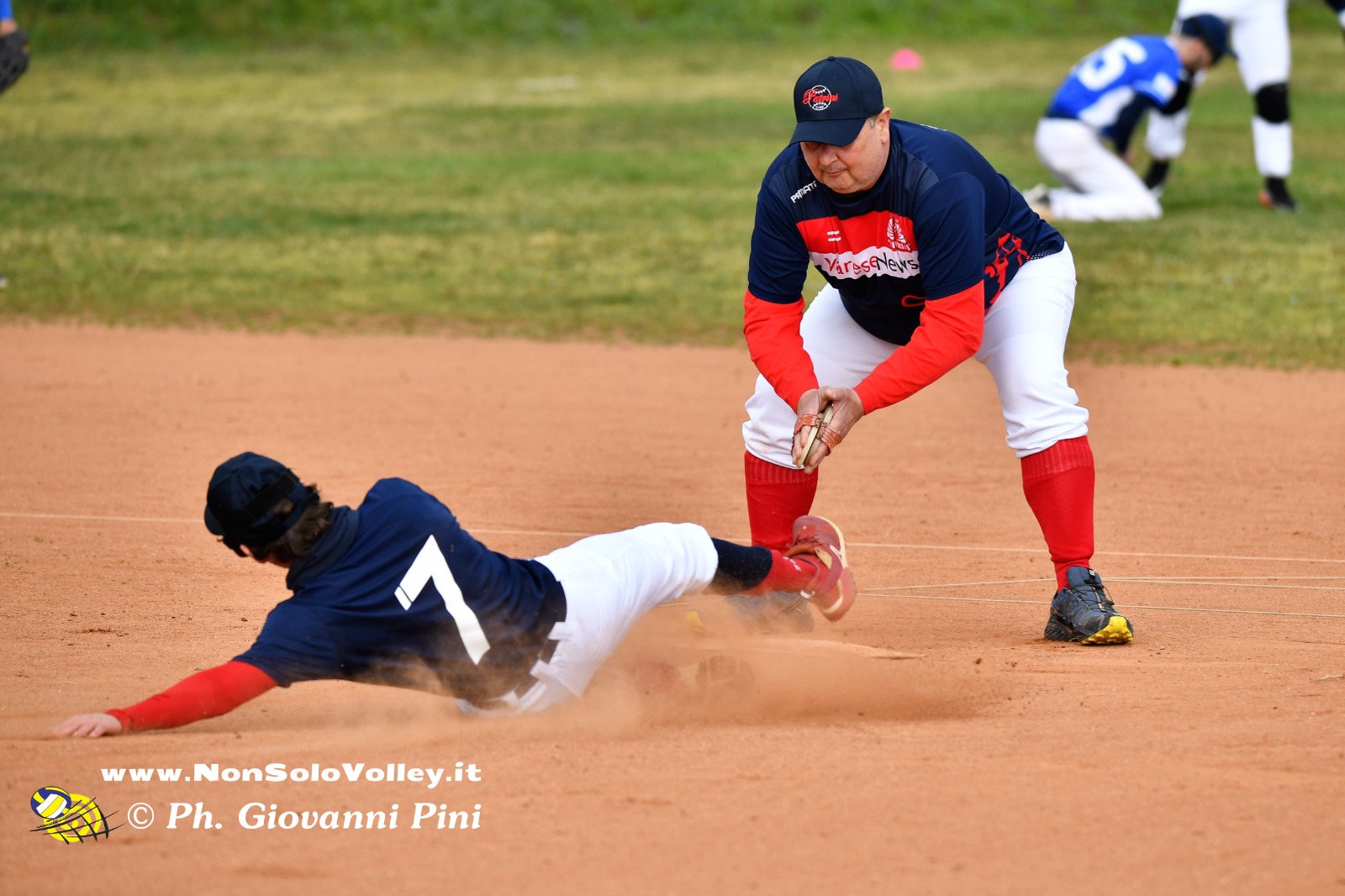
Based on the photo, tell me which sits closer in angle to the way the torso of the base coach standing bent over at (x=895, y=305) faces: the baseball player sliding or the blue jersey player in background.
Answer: the baseball player sliding

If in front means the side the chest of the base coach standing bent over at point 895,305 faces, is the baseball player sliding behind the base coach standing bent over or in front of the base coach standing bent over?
in front

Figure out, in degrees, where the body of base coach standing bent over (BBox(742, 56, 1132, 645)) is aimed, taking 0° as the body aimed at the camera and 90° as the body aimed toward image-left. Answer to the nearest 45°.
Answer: approximately 45°

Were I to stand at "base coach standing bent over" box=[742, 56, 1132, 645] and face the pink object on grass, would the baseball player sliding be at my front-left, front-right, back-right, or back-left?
back-left

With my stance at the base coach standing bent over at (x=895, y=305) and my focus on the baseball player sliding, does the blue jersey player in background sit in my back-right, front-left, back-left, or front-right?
back-right

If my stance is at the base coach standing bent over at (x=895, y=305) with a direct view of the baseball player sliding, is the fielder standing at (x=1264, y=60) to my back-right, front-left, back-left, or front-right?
back-right

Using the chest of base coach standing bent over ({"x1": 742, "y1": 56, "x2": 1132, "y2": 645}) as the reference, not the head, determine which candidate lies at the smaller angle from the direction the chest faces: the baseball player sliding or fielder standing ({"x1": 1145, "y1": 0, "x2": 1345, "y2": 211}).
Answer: the baseball player sliding

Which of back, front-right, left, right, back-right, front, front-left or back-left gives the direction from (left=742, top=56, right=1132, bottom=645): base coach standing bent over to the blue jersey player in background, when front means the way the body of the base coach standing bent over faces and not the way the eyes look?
back-right

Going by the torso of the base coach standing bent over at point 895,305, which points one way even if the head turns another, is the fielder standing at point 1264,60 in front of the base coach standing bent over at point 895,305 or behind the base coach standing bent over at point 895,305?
behind

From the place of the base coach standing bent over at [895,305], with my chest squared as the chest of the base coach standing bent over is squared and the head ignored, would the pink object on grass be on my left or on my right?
on my right

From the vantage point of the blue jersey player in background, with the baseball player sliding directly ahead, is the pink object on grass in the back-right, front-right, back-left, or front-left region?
back-right

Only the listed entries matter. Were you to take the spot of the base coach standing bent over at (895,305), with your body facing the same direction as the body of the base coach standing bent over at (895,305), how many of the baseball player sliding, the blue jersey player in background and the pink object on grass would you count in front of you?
1

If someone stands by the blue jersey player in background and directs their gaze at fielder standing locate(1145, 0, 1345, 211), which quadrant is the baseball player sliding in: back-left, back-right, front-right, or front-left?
back-right

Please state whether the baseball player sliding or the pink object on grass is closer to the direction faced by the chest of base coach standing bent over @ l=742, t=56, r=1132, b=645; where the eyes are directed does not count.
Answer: the baseball player sliding

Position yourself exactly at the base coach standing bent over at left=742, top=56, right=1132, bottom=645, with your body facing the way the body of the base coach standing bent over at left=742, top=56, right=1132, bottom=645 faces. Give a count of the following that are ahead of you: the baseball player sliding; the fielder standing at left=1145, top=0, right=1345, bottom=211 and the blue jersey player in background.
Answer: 1
